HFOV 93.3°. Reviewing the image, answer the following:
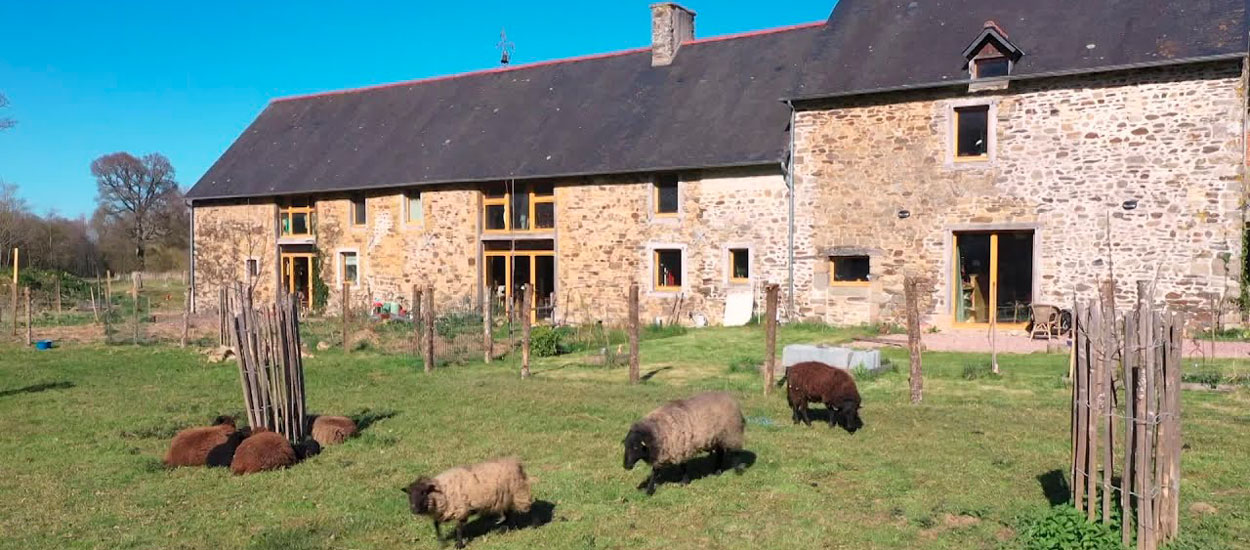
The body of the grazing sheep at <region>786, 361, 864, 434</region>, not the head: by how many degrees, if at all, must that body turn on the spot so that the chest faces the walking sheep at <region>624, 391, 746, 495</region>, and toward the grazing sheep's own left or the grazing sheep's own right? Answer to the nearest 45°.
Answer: approximately 90° to the grazing sheep's own right

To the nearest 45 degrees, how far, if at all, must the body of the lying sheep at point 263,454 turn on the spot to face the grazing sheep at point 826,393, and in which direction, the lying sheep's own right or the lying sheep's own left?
0° — it already faces it

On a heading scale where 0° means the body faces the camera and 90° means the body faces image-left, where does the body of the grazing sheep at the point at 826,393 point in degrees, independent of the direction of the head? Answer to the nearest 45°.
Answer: approximately 315°

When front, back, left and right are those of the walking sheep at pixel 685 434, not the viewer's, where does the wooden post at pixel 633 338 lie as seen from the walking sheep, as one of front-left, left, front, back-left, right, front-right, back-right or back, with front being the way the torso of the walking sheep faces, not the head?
back-right

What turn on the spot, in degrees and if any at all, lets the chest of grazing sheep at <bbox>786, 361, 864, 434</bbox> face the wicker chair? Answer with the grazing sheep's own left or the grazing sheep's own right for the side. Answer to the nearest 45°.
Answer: approximately 90° to the grazing sheep's own left

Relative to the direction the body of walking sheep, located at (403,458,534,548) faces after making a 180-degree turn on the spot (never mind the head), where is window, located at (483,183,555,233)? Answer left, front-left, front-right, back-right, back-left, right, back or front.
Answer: front-left

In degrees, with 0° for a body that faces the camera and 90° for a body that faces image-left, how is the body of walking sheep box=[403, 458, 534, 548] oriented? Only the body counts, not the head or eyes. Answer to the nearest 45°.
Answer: approximately 45°

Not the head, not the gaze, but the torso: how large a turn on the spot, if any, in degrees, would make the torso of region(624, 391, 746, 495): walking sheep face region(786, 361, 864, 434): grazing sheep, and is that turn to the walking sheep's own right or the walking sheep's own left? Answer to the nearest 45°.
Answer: approximately 180°

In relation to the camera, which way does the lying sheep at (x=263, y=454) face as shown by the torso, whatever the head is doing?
to the viewer's right

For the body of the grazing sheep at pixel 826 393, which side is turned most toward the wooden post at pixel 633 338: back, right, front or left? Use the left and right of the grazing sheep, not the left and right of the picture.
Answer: back
